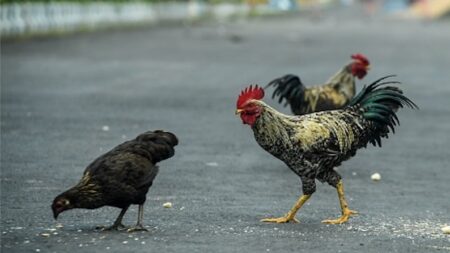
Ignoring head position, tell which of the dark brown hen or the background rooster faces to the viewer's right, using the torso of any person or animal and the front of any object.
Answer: the background rooster

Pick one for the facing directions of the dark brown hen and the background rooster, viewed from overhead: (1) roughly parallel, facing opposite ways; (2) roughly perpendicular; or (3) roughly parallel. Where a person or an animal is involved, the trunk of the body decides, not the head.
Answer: roughly parallel, facing opposite ways

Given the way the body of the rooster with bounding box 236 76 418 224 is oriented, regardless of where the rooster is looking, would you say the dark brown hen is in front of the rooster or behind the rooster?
in front

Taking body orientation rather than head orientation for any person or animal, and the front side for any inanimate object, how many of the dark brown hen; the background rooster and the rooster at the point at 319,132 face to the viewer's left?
2

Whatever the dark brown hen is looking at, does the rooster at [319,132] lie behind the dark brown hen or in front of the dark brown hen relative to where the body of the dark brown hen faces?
behind

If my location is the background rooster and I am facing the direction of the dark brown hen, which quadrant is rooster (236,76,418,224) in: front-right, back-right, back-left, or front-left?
front-left

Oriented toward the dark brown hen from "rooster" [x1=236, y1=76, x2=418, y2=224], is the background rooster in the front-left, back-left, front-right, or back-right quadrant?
back-right

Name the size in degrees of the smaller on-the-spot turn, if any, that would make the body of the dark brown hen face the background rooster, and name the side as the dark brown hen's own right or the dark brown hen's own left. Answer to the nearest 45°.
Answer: approximately 135° to the dark brown hen's own right

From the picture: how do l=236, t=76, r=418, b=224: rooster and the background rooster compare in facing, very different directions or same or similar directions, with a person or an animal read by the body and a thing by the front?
very different directions

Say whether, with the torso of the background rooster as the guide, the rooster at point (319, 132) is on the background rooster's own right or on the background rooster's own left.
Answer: on the background rooster's own right

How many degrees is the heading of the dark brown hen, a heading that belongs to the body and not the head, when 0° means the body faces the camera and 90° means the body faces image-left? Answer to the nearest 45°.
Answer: approximately 90°

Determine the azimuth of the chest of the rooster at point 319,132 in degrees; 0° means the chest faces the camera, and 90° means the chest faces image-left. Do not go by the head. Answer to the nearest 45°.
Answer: approximately 90°

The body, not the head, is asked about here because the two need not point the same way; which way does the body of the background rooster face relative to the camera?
to the viewer's right

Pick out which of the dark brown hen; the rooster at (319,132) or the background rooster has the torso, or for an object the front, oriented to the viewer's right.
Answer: the background rooster
